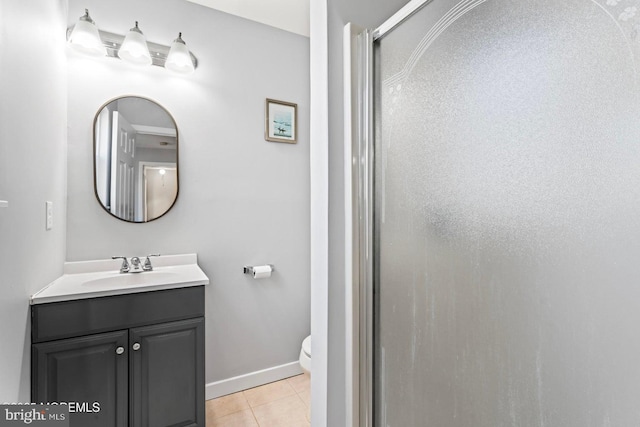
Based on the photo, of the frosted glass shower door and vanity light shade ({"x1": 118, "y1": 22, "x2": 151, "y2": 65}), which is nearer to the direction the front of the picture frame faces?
the frosted glass shower door

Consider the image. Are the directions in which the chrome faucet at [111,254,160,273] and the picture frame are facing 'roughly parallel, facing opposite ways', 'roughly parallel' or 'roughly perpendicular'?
roughly parallel

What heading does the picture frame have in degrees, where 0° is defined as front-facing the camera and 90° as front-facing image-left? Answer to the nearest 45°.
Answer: approximately 315°

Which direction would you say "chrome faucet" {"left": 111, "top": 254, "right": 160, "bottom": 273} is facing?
toward the camera

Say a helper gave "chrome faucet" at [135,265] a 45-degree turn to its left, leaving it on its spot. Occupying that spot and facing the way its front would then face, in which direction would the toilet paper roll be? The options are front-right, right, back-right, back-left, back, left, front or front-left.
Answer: front-left

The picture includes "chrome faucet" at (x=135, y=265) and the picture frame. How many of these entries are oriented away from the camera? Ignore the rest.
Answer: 0

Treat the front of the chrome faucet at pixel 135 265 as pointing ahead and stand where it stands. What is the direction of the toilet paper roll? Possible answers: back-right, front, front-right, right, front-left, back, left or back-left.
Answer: left

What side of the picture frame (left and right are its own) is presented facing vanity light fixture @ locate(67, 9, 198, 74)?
right

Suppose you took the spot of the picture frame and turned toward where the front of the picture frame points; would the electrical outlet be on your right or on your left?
on your right

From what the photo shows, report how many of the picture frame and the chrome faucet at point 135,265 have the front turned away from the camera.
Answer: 0
